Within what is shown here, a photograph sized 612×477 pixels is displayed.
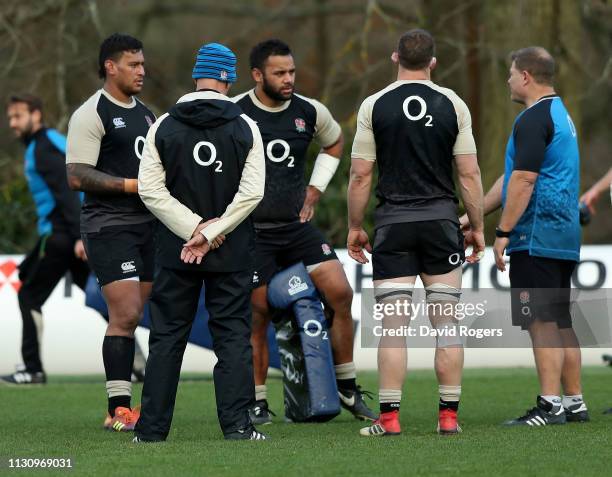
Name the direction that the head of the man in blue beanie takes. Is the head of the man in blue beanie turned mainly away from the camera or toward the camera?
away from the camera

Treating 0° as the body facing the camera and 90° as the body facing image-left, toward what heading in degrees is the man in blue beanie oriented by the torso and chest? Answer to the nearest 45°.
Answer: approximately 180°
